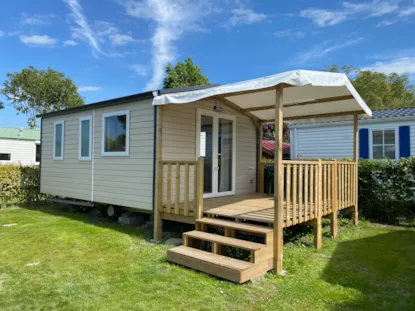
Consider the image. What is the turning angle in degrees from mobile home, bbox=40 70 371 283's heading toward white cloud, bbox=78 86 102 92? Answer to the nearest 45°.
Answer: approximately 180°

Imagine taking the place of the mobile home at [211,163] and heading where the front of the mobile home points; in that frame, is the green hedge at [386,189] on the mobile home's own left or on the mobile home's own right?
on the mobile home's own left

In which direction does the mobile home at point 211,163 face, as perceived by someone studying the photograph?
facing the viewer and to the right of the viewer

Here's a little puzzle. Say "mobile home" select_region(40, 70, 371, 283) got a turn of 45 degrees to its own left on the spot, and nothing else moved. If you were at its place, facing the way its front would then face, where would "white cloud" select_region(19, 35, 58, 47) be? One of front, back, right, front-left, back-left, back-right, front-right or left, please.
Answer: back-left

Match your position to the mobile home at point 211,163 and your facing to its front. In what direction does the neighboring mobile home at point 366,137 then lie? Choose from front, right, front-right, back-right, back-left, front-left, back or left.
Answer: left

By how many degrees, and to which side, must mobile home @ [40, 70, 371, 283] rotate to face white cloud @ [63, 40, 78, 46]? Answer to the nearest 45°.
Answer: approximately 180°

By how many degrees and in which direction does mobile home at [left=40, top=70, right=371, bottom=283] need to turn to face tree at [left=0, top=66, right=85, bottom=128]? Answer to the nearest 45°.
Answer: approximately 180°

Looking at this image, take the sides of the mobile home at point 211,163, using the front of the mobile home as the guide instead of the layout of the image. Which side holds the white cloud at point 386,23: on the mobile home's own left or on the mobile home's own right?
on the mobile home's own left

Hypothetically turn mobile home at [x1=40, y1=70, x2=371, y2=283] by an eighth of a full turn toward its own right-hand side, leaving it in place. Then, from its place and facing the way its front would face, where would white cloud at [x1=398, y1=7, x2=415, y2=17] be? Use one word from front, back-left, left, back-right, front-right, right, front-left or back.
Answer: back-left

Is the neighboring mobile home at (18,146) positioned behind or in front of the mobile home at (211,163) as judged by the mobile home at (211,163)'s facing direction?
behind

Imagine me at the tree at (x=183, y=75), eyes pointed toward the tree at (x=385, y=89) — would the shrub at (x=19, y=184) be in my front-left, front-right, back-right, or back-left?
back-right

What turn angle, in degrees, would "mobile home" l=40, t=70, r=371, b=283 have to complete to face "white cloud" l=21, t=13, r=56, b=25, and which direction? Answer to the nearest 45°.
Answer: approximately 180°
